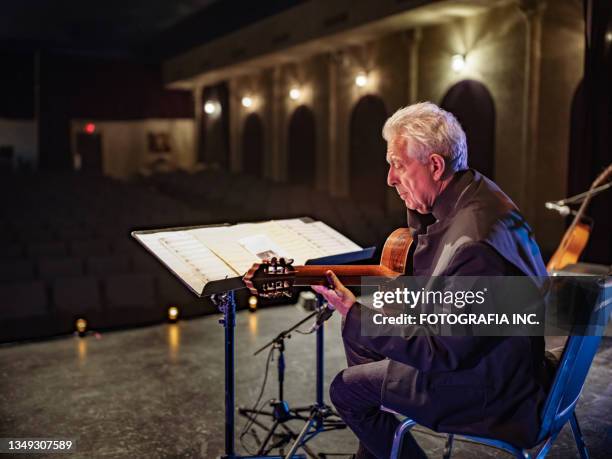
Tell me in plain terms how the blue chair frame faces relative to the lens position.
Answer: facing to the left of the viewer

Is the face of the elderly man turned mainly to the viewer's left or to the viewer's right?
to the viewer's left

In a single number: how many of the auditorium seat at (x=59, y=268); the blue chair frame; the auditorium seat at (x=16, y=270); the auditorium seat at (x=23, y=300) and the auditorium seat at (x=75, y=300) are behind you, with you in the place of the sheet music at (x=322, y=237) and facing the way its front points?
4

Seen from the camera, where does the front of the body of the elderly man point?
to the viewer's left

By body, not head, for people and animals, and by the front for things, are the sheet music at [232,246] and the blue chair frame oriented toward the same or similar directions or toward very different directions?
very different directions
